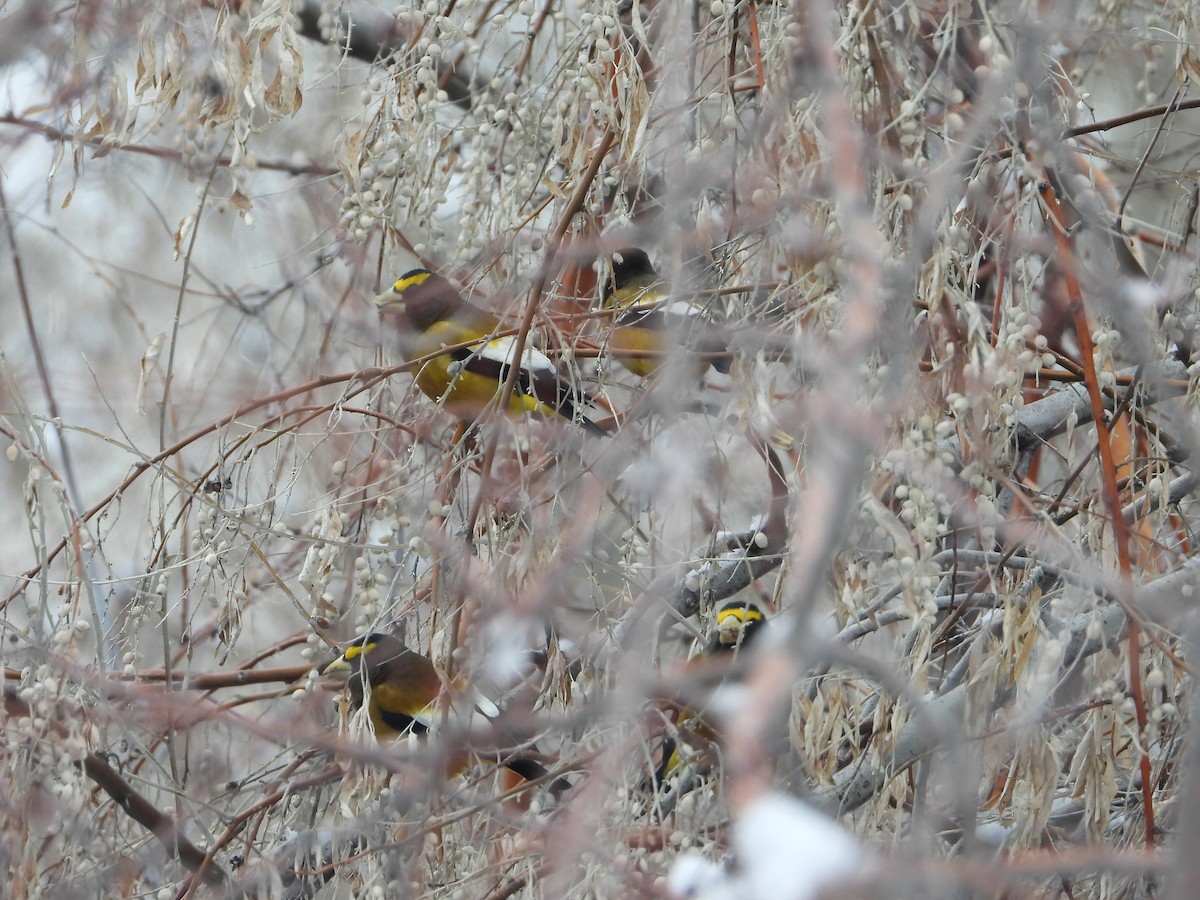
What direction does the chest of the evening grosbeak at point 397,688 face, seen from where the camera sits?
to the viewer's left

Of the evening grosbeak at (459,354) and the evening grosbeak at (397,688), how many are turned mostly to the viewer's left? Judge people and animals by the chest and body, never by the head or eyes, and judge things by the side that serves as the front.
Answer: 2

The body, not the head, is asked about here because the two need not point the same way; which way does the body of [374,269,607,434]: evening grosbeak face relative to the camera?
to the viewer's left

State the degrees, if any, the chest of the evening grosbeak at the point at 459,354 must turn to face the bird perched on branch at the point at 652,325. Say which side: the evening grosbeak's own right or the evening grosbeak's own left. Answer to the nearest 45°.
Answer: approximately 135° to the evening grosbeak's own left
